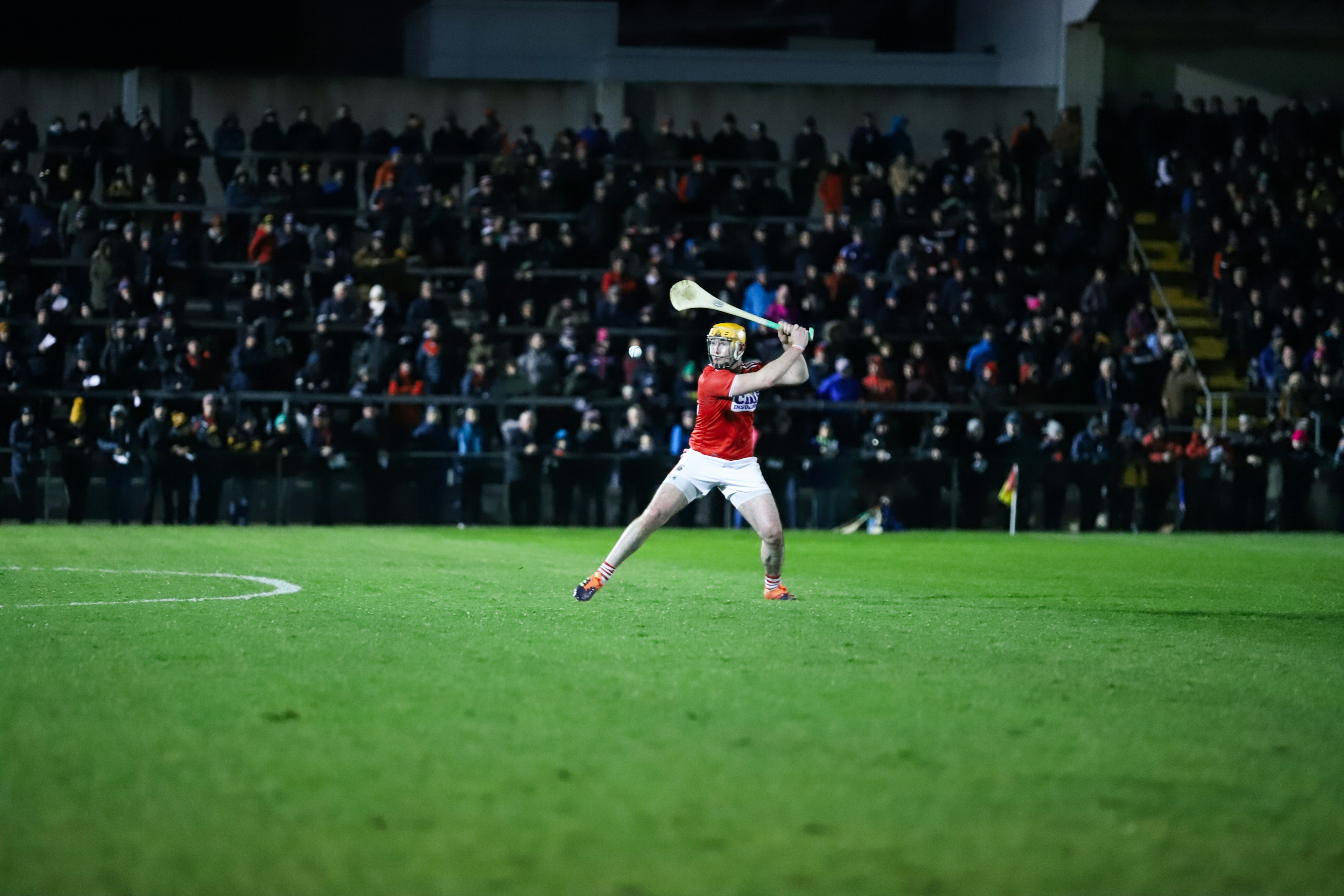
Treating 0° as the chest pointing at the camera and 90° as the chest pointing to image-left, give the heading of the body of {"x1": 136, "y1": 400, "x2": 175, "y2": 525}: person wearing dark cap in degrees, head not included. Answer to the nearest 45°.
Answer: approximately 0°

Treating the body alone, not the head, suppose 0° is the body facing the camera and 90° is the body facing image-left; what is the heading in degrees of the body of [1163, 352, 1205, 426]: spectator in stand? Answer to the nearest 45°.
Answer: approximately 45°

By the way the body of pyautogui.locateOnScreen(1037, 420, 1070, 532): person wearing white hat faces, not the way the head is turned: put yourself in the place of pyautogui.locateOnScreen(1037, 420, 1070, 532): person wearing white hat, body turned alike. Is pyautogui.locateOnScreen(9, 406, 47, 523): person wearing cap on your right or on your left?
on your right

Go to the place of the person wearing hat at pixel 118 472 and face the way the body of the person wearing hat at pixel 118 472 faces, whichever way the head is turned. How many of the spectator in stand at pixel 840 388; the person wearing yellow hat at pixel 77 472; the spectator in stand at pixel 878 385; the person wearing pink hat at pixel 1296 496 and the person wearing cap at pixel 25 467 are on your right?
2

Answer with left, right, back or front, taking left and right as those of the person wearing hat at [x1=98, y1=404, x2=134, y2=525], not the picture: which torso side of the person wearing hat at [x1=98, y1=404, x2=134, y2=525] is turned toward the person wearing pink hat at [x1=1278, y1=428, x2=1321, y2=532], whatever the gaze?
left

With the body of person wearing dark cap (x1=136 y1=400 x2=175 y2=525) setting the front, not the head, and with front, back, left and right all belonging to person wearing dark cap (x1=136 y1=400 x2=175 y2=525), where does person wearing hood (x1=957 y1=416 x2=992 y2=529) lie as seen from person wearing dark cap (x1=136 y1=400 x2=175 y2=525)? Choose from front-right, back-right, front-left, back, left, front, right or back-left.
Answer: left

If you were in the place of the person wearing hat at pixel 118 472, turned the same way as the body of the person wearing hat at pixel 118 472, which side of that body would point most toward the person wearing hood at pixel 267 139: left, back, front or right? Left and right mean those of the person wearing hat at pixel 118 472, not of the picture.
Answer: back

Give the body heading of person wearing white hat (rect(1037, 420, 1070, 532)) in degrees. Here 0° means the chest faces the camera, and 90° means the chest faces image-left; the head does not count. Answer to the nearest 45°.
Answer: approximately 0°

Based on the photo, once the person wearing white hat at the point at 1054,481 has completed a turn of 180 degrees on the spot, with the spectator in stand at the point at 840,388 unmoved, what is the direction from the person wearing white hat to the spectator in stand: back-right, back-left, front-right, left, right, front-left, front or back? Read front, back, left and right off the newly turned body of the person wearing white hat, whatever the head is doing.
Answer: left

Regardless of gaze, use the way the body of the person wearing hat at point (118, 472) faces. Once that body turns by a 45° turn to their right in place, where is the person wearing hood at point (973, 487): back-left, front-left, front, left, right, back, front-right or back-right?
back-left

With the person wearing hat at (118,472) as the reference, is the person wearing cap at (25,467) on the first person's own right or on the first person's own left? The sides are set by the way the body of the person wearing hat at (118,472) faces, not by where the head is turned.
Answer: on the first person's own right
